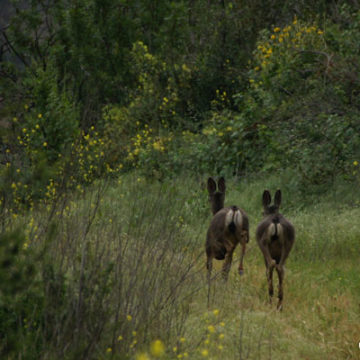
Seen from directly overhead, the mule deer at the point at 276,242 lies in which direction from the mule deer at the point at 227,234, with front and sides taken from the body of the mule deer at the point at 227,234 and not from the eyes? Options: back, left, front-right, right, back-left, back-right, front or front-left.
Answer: back

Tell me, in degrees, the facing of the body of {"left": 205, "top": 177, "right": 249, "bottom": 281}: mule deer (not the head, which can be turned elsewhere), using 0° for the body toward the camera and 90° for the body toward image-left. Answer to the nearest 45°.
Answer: approximately 135°

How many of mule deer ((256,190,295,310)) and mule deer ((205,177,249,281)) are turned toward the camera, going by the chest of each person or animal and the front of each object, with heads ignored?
0

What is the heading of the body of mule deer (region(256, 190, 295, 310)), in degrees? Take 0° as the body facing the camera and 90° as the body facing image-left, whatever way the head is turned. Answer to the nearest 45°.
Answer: approximately 180°

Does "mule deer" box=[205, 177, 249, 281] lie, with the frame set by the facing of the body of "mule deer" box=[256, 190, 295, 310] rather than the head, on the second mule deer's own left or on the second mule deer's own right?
on the second mule deer's own left
